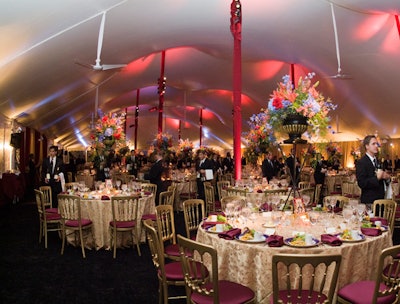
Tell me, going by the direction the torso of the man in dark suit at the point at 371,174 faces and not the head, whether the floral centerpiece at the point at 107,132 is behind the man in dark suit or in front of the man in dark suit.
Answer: behind

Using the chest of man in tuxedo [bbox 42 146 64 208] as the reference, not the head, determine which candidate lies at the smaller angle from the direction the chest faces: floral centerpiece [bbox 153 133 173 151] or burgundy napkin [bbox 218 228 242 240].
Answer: the burgundy napkin

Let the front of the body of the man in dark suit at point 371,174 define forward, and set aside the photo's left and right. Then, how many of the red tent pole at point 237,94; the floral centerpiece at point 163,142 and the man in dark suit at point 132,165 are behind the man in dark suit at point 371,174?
3

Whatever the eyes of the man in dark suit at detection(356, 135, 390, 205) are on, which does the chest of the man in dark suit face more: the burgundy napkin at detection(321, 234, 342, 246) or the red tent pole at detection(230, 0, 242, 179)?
the burgundy napkin

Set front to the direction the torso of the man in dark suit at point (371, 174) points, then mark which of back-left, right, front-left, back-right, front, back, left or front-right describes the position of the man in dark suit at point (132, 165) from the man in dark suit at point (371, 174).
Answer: back

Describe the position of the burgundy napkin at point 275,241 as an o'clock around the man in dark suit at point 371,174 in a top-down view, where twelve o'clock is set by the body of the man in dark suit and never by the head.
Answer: The burgundy napkin is roughly at 2 o'clock from the man in dark suit.

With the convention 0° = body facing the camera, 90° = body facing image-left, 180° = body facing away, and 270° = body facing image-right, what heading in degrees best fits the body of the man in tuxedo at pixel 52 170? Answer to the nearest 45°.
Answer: approximately 0°

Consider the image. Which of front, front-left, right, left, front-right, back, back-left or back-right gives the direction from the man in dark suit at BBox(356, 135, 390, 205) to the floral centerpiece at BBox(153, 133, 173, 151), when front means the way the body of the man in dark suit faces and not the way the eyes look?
back
